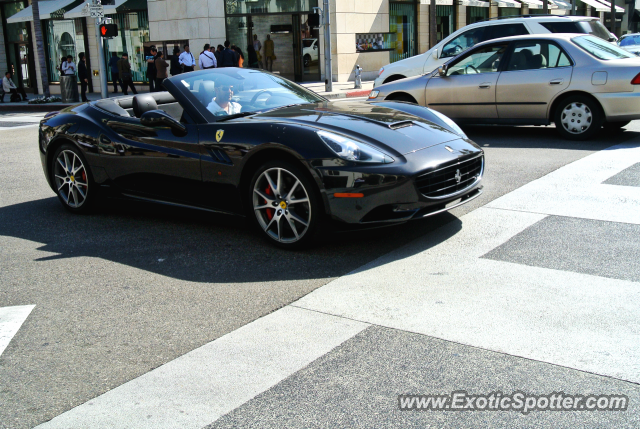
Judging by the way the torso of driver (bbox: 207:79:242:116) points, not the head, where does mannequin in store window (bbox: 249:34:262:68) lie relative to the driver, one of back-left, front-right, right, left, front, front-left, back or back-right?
back-left

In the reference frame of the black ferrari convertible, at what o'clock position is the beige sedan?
The beige sedan is roughly at 9 o'clock from the black ferrari convertible.

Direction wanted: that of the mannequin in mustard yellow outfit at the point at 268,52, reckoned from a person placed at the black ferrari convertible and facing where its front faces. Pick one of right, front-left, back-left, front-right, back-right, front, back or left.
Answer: back-left

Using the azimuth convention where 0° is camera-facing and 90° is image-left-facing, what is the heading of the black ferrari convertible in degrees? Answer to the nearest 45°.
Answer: approximately 315°

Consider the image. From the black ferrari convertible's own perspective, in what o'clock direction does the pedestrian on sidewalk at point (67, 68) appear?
The pedestrian on sidewalk is roughly at 7 o'clock from the black ferrari convertible.

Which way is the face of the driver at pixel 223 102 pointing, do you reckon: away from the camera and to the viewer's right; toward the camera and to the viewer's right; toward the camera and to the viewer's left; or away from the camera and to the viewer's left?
toward the camera and to the viewer's right

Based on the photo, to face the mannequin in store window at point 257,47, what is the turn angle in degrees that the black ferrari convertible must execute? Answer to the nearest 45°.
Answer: approximately 135° to its left

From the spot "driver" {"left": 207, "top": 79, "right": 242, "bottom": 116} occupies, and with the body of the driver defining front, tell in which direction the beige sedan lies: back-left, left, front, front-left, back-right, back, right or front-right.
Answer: left
